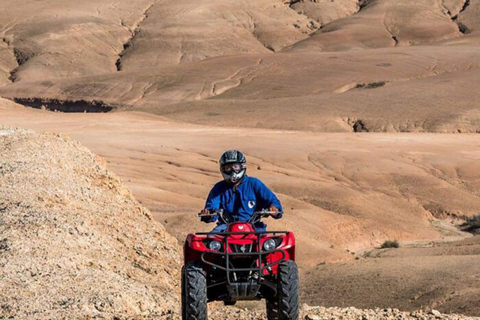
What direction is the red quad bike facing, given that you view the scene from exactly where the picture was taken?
facing the viewer

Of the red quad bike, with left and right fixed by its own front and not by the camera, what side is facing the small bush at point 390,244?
back

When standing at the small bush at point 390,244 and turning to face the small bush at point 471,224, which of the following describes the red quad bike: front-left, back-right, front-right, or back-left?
back-right

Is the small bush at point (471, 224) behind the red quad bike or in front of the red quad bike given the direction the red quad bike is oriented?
behind
